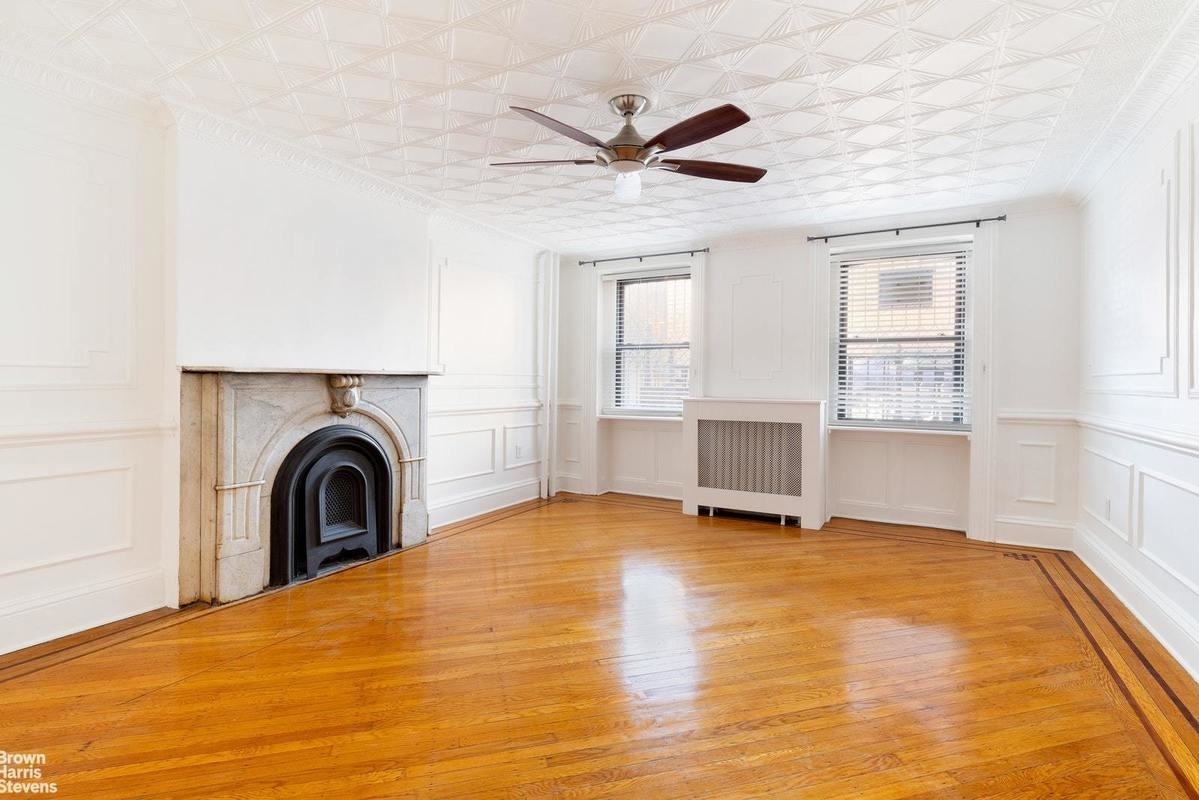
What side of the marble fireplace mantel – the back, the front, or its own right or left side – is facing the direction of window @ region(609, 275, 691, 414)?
left

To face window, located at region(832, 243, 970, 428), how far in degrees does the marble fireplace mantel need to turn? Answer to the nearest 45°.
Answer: approximately 45° to its left

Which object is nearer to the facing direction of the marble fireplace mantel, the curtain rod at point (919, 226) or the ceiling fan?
the ceiling fan

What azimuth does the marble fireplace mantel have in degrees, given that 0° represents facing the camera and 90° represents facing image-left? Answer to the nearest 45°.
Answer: approximately 315°

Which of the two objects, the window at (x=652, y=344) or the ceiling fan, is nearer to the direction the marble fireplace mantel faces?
the ceiling fan

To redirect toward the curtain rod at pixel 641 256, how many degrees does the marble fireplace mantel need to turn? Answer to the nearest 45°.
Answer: approximately 90° to its left

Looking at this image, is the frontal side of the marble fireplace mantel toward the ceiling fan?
yes

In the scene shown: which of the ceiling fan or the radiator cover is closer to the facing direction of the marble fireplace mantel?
the ceiling fan

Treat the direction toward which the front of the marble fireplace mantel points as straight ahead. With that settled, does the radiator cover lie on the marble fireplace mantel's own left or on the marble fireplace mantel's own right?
on the marble fireplace mantel's own left

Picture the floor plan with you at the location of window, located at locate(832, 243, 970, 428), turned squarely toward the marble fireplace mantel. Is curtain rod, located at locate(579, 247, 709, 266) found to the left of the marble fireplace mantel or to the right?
right

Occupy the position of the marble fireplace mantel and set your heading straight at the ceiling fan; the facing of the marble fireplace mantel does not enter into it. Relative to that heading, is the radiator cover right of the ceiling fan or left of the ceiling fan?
left
